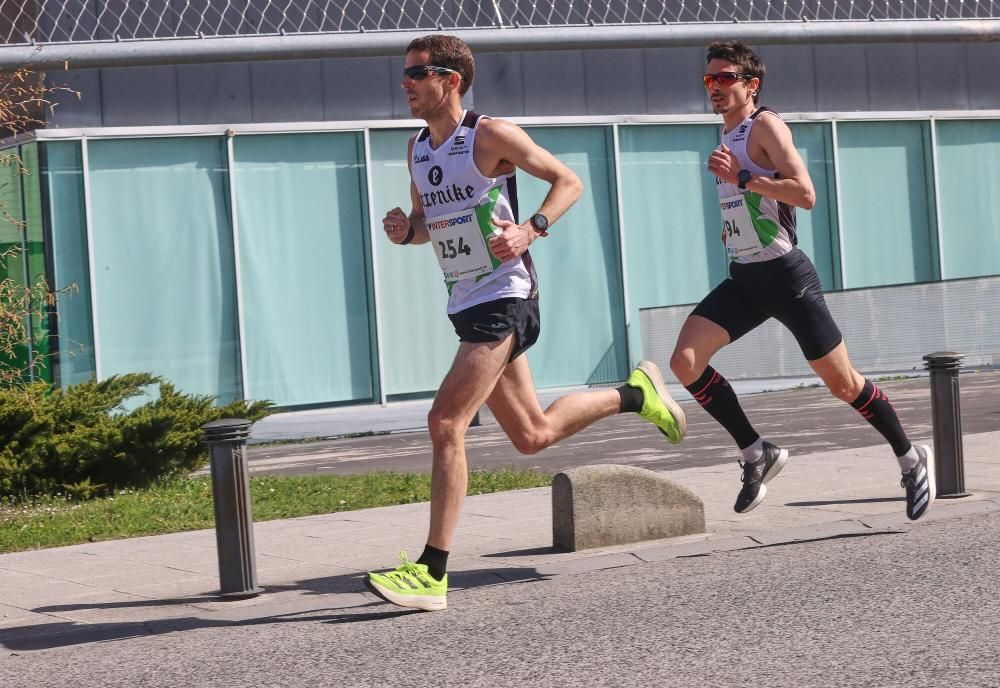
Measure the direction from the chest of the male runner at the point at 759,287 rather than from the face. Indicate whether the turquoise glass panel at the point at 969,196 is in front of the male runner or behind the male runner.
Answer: behind

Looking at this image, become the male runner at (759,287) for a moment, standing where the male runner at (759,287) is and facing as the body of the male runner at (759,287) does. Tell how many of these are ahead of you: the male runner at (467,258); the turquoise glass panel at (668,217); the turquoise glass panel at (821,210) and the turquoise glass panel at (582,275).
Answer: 1

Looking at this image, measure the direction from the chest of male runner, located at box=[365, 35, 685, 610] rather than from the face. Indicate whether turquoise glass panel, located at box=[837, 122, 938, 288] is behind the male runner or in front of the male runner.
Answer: behind

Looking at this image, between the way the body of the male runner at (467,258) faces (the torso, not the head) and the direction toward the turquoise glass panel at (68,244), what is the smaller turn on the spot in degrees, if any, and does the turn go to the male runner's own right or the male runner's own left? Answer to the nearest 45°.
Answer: approximately 90° to the male runner's own right

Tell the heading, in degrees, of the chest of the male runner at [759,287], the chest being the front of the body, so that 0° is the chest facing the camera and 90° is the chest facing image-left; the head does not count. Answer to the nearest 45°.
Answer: approximately 45°

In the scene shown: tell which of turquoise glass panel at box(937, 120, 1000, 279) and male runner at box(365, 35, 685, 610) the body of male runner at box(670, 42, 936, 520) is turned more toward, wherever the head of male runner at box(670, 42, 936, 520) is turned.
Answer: the male runner

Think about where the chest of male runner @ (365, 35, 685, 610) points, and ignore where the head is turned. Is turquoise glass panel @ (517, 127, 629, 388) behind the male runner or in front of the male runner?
behind

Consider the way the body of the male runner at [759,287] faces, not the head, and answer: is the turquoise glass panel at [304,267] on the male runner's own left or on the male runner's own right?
on the male runner's own right

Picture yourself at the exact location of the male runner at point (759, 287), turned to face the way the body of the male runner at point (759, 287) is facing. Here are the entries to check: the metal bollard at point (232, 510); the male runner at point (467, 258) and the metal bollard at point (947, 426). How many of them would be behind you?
1

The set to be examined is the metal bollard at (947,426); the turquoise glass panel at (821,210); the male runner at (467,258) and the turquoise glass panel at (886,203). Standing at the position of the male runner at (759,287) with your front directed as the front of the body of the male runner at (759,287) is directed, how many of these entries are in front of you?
1

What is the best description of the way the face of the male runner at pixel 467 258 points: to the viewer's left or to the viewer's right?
to the viewer's left

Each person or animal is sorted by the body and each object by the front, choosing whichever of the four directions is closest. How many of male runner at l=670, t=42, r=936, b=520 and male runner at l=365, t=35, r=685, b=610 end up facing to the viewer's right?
0

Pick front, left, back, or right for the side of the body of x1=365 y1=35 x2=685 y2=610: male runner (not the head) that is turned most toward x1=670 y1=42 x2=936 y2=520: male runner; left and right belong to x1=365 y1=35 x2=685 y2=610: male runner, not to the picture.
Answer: back
